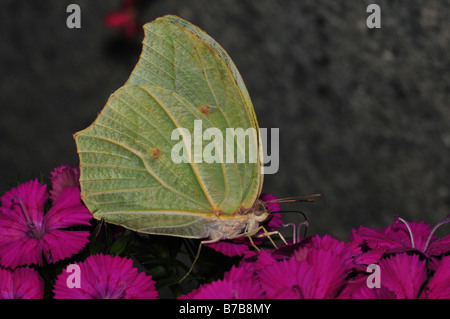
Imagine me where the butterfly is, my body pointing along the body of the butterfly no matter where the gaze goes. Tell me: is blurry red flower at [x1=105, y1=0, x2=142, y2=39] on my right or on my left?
on my left

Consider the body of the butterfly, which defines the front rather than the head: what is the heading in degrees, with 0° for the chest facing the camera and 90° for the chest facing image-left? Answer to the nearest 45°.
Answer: approximately 270°
